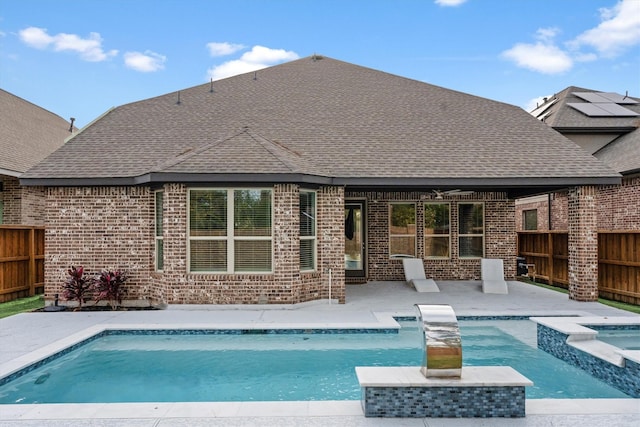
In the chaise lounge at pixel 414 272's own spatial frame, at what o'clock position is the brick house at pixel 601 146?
The brick house is roughly at 9 o'clock from the chaise lounge.

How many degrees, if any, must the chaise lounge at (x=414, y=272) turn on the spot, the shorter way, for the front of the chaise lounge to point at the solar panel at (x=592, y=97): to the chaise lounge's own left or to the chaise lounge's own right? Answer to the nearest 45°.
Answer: approximately 90° to the chaise lounge's own left

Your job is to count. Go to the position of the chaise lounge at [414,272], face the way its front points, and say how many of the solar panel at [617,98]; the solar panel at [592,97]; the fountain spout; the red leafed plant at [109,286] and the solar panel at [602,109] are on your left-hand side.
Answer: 3

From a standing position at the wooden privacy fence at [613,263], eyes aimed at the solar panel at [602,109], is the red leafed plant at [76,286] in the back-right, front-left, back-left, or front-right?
back-left

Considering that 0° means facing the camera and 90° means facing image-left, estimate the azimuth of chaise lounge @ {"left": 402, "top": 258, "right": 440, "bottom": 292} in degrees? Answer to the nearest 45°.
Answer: approximately 315°
